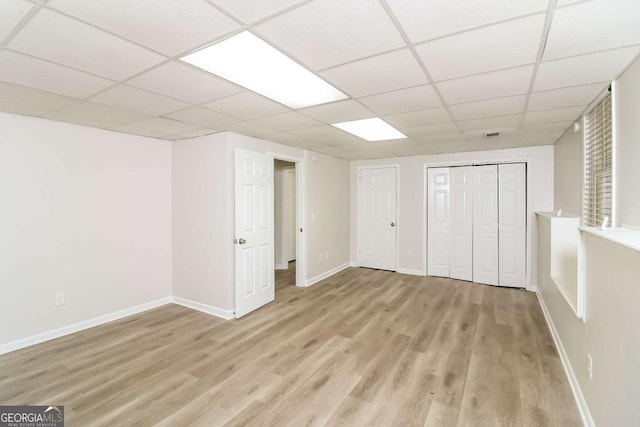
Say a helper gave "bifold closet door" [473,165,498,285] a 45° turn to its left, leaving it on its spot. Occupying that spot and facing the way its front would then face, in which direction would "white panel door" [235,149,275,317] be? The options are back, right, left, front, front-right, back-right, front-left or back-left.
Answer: right

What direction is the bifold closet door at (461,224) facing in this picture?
toward the camera

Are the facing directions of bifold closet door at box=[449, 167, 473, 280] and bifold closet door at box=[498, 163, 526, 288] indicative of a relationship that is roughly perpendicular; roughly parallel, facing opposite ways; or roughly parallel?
roughly parallel

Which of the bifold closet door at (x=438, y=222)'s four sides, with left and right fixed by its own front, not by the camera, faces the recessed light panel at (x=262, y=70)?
front

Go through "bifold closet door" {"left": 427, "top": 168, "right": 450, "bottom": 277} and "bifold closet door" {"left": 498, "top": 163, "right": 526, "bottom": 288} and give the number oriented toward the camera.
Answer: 2

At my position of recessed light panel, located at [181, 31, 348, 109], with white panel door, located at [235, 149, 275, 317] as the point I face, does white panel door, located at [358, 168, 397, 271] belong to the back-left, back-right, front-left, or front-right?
front-right

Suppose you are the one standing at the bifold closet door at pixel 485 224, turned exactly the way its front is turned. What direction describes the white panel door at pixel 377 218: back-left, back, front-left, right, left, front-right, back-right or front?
right

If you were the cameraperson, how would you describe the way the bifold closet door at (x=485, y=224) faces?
facing the viewer

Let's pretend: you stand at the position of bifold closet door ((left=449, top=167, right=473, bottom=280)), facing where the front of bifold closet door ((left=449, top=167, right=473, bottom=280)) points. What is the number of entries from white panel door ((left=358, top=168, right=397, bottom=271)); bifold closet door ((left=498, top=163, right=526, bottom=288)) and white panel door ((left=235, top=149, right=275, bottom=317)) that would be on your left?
1

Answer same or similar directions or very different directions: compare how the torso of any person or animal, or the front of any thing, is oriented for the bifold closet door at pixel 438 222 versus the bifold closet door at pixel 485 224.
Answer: same or similar directions

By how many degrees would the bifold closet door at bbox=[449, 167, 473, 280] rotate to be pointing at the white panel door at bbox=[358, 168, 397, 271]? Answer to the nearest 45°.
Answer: approximately 90° to its right

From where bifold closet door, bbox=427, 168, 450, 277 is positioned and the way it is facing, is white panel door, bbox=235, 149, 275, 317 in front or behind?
in front

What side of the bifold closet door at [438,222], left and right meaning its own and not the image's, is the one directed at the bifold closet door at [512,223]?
left

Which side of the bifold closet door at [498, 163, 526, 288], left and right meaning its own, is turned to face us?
front

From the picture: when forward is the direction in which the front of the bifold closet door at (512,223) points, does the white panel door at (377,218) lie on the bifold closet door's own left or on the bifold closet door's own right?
on the bifold closet door's own right
